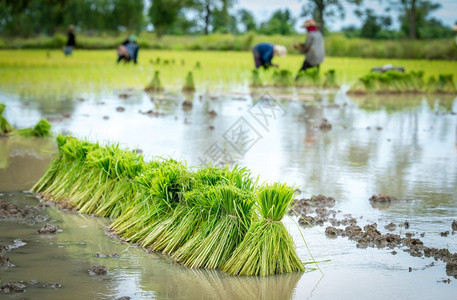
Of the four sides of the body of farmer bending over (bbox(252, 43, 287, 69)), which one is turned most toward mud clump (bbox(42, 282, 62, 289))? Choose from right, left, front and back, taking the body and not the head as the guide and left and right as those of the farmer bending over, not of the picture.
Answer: right

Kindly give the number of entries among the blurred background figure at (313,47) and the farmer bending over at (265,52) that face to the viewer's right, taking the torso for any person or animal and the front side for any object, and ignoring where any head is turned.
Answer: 1

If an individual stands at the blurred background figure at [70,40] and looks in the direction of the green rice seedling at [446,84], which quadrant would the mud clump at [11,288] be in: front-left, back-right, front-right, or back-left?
front-right

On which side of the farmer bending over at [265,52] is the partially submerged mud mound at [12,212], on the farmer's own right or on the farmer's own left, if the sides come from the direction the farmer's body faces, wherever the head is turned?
on the farmer's own right

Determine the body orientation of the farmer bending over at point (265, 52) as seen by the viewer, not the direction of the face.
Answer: to the viewer's right

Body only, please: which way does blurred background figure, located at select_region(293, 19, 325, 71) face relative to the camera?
to the viewer's left

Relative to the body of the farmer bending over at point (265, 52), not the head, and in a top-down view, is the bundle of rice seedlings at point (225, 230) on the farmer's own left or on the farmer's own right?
on the farmer's own right

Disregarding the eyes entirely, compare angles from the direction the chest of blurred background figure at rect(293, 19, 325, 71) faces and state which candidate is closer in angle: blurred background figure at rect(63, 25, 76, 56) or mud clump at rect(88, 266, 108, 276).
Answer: the blurred background figure

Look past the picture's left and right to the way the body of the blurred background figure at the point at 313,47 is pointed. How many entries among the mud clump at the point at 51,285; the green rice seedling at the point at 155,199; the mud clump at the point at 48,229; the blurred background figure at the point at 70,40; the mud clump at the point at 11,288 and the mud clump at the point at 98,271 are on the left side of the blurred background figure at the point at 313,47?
5

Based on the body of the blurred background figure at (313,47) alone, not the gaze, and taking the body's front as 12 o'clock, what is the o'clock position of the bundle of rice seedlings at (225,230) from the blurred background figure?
The bundle of rice seedlings is roughly at 9 o'clock from the blurred background figure.

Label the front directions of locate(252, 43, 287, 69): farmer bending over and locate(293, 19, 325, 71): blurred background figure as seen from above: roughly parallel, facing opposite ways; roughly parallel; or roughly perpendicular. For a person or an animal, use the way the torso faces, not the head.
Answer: roughly parallel, facing opposite ways

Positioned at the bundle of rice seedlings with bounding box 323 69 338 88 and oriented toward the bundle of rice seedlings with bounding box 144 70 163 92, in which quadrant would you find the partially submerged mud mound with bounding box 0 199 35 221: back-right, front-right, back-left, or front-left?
front-left

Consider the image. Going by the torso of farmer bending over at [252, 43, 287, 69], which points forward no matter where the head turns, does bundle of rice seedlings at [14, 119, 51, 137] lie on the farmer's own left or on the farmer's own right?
on the farmer's own right

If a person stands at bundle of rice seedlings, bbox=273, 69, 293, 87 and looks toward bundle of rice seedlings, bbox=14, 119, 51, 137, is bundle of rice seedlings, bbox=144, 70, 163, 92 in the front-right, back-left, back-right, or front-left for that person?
front-right

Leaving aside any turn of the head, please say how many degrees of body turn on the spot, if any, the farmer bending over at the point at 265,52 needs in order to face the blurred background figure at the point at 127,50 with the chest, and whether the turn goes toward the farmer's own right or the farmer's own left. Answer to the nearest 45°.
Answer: approximately 135° to the farmer's own left

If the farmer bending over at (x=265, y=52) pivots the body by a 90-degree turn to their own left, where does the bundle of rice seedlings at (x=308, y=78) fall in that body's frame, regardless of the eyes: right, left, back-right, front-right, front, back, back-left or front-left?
back-right

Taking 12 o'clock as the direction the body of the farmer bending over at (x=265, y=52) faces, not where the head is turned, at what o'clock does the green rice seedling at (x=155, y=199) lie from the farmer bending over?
The green rice seedling is roughly at 3 o'clock from the farmer bending over.
